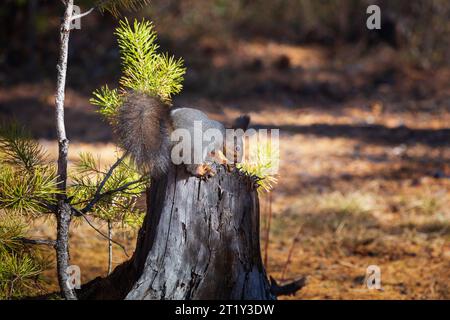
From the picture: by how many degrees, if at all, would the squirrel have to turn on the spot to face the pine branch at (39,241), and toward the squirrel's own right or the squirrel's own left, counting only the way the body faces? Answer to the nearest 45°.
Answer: approximately 135° to the squirrel's own left

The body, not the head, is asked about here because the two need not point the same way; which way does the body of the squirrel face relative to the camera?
to the viewer's right
